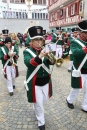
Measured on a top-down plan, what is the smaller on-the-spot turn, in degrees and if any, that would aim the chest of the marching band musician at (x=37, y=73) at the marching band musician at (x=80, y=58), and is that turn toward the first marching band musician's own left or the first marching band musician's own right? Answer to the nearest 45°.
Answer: approximately 90° to the first marching band musician's own left

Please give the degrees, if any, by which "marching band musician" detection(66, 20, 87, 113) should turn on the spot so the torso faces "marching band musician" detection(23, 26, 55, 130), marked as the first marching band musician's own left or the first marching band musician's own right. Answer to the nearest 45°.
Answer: approximately 90° to the first marching band musician's own right

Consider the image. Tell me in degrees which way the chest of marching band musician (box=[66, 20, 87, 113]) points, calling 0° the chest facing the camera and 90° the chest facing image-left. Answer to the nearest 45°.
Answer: approximately 315°

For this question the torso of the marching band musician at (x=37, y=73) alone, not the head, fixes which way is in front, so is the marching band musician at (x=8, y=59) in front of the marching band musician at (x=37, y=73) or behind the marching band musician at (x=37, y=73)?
behind
